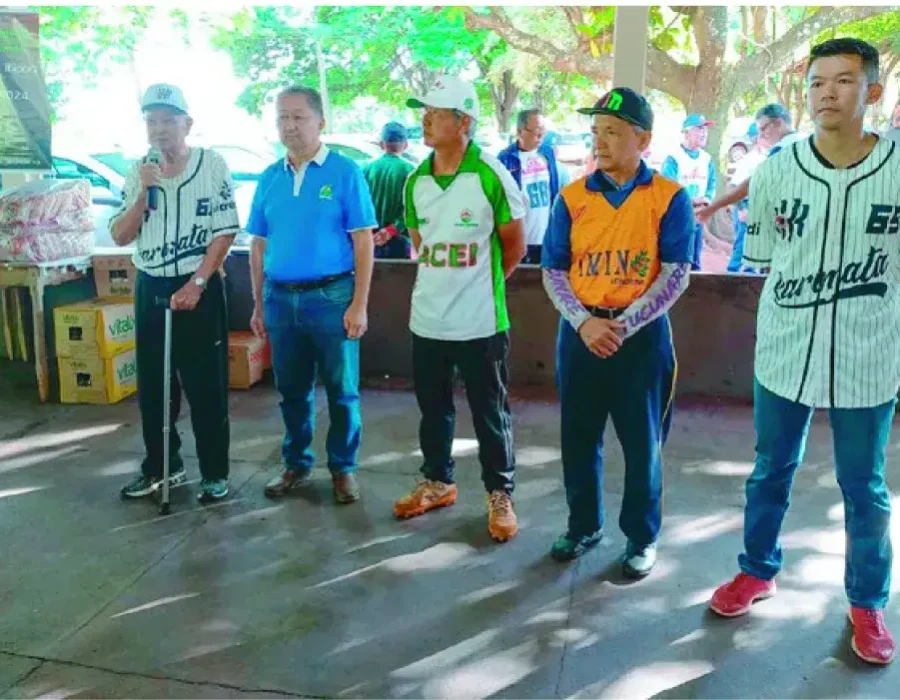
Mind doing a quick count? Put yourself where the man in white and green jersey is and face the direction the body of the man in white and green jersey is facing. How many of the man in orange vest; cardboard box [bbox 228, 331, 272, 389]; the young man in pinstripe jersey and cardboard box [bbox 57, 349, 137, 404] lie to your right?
2

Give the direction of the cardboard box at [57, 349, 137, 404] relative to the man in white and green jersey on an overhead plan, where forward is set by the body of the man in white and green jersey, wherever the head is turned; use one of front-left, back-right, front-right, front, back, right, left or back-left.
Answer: right

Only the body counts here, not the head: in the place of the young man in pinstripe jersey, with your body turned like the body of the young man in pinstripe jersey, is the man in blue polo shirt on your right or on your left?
on your right

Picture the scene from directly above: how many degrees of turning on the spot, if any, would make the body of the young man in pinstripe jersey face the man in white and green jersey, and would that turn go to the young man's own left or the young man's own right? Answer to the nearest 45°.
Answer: approximately 90° to the young man's own right

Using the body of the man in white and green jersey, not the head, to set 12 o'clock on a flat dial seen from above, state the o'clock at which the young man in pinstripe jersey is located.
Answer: The young man in pinstripe jersey is roughly at 9 o'clock from the man in white and green jersey.

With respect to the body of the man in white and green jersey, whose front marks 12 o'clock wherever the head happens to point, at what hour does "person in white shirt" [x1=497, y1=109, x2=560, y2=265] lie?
The person in white shirt is roughly at 5 o'clock from the man in white and green jersey.

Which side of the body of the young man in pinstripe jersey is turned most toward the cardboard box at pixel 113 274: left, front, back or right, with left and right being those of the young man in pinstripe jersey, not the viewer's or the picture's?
right

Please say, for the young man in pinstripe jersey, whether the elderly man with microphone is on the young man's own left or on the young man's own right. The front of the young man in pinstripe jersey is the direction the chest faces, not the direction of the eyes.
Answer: on the young man's own right

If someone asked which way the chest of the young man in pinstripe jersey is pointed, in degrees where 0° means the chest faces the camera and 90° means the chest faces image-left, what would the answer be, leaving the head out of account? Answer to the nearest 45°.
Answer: approximately 0°

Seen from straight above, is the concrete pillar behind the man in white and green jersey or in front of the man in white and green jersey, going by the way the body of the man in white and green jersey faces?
behind

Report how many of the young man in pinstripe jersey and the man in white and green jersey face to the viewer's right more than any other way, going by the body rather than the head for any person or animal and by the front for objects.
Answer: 0

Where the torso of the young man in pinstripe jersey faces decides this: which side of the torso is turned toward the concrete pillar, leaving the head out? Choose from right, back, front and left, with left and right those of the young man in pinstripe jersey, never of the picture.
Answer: back

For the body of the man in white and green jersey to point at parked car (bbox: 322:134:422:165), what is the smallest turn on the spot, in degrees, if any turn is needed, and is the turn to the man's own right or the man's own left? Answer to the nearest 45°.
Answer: approximately 135° to the man's own right

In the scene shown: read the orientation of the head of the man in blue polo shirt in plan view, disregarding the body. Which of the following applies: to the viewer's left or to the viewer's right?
to the viewer's left
